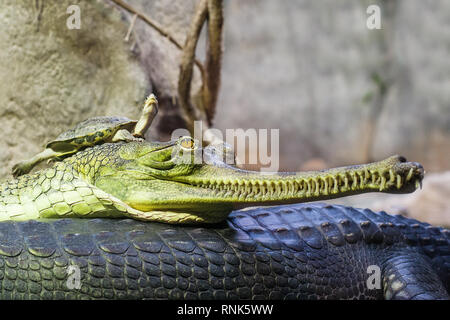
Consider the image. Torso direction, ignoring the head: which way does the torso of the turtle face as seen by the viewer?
to the viewer's right
